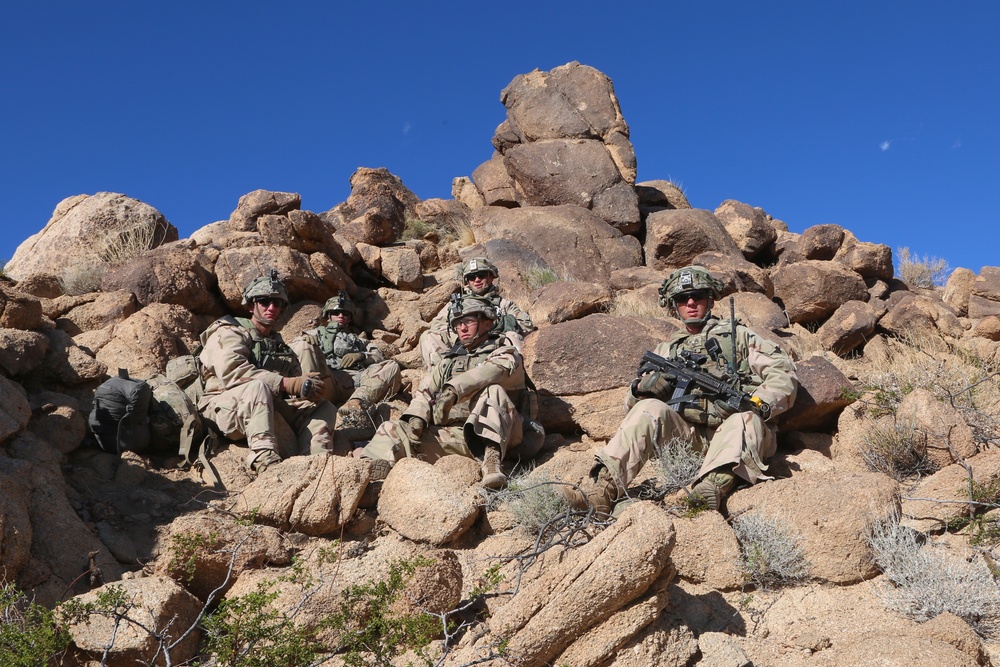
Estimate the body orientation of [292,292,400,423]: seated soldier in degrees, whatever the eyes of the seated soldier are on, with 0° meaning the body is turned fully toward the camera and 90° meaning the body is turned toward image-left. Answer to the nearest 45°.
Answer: approximately 0°

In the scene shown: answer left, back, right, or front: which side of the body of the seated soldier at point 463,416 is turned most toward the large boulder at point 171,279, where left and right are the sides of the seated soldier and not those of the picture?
right

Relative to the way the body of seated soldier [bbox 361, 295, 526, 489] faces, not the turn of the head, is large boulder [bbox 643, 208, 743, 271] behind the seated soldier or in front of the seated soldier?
behind

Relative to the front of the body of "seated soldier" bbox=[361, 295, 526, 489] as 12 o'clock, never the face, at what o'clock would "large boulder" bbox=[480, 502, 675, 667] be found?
The large boulder is roughly at 10 o'clock from the seated soldier.

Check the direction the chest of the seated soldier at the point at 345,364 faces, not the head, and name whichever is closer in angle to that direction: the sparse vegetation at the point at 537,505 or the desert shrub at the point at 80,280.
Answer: the sparse vegetation

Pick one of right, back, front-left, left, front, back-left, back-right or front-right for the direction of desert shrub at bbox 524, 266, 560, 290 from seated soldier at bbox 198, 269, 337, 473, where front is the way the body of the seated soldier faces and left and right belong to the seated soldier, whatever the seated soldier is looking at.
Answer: left

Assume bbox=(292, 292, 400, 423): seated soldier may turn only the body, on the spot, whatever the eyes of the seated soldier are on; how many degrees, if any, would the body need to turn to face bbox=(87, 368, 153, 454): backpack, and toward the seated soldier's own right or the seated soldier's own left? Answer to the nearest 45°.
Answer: approximately 45° to the seated soldier's own right

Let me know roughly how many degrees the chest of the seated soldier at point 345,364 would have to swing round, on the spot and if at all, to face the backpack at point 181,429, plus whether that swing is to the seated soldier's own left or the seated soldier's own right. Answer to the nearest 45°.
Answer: approximately 45° to the seated soldier's own right

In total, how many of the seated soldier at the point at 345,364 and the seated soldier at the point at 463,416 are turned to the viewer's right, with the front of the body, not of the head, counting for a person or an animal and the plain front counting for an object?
0

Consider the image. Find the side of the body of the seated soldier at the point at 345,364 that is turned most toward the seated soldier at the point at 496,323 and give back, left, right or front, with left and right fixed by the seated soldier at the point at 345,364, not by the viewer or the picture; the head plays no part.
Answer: left

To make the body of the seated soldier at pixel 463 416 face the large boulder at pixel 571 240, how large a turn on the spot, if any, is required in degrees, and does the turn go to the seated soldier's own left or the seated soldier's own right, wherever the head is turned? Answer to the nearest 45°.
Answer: approximately 135° to the seated soldier's own right

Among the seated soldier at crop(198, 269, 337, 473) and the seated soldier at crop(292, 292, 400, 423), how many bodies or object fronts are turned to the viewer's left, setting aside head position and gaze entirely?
0

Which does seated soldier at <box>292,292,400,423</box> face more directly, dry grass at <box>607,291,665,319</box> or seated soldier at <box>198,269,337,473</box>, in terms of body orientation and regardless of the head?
the seated soldier

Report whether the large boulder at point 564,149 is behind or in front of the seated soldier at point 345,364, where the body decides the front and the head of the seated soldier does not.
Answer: behind

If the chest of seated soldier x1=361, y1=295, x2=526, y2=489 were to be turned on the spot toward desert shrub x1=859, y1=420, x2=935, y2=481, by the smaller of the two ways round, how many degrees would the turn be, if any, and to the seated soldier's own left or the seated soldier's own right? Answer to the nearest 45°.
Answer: approximately 135° to the seated soldier's own left
